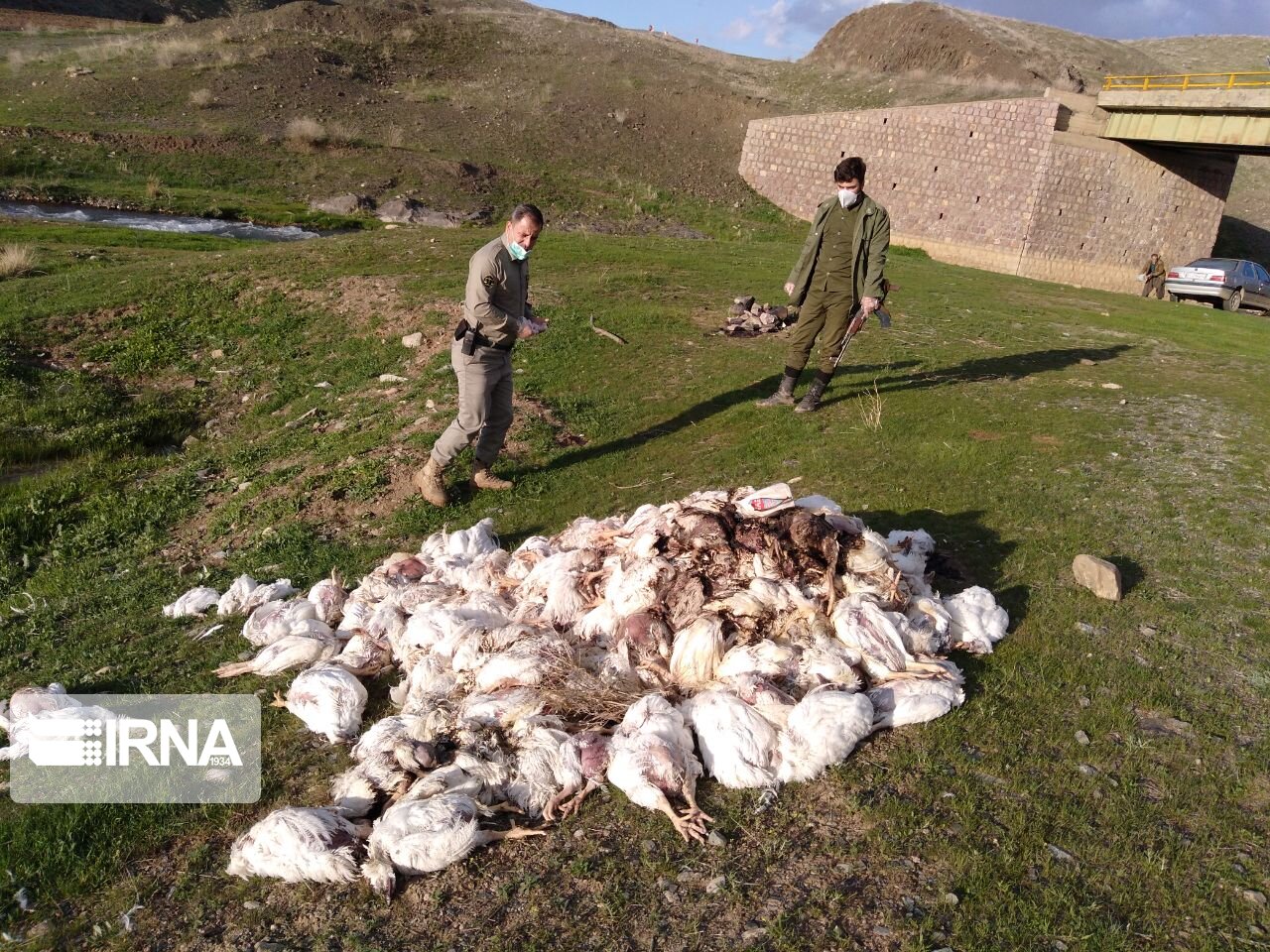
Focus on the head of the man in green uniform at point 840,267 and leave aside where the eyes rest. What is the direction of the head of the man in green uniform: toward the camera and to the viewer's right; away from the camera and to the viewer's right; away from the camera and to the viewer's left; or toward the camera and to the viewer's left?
toward the camera and to the viewer's left

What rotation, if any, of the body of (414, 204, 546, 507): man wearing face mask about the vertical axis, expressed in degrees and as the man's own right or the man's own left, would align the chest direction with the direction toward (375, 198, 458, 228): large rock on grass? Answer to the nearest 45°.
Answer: approximately 90° to the man's own left

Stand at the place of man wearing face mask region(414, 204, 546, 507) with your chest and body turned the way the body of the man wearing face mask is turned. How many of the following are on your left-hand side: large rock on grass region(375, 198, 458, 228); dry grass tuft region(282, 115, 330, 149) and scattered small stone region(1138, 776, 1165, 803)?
2

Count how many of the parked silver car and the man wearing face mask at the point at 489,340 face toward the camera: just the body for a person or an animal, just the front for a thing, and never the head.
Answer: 0

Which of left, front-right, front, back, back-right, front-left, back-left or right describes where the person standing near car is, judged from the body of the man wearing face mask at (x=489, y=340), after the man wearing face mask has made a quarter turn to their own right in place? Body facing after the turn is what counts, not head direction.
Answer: back-left

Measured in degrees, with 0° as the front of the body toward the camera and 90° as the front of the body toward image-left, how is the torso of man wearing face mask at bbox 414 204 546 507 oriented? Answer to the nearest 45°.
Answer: approximately 270°

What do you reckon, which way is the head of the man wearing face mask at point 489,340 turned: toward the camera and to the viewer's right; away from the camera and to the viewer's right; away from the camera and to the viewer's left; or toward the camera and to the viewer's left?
toward the camera and to the viewer's right

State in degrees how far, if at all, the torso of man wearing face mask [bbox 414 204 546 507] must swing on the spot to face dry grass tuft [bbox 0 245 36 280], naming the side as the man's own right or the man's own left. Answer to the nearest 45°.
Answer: approximately 135° to the man's own left

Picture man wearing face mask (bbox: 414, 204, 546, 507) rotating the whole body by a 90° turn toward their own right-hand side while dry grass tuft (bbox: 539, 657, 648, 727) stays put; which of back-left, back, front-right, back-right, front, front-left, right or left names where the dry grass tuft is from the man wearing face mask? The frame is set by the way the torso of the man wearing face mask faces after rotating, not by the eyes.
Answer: front

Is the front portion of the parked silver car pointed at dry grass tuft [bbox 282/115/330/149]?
no

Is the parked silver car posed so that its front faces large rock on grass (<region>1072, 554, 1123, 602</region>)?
no
